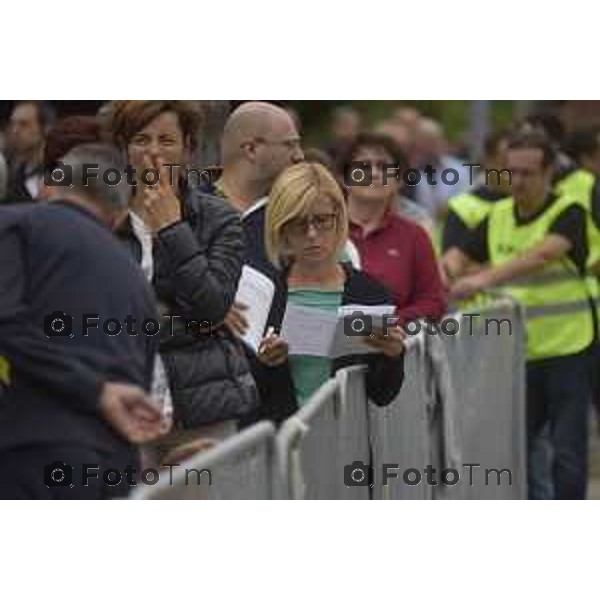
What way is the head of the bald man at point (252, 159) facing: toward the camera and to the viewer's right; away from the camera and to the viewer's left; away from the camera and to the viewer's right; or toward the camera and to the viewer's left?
toward the camera and to the viewer's right

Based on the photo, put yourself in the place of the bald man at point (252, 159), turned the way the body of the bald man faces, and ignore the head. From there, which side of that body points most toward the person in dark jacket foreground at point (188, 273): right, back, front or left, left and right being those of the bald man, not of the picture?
right

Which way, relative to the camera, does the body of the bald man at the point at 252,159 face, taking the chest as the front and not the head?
to the viewer's right
